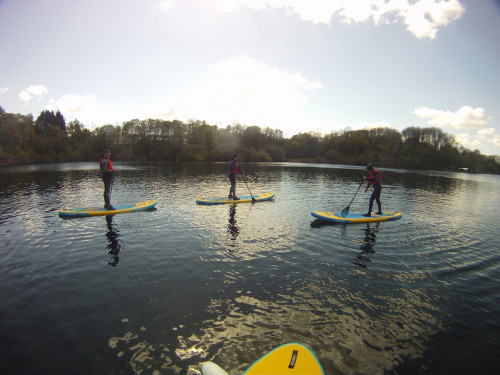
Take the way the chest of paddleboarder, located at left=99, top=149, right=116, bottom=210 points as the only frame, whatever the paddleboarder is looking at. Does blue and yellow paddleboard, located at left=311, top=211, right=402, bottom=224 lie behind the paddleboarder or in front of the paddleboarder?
in front

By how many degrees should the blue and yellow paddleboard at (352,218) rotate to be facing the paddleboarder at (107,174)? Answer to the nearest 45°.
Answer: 0° — it already faces them

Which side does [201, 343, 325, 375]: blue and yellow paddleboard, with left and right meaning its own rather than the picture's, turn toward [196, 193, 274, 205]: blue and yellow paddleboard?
front

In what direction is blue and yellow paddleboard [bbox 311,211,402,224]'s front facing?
to the viewer's left

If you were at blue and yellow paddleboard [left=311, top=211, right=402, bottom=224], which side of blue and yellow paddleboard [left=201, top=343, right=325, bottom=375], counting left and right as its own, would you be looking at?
front

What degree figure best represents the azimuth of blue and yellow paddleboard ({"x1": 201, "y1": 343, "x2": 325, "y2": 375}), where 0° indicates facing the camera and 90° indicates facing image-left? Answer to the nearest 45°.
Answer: approximately 180°

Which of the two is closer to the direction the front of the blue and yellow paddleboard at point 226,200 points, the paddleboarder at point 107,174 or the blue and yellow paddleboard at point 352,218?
the blue and yellow paddleboard

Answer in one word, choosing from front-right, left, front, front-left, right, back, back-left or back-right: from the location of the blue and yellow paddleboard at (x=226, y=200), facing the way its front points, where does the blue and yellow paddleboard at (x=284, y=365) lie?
right

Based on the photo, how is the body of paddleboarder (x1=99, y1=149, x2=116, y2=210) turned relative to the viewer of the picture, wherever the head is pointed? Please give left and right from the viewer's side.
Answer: facing to the right of the viewer

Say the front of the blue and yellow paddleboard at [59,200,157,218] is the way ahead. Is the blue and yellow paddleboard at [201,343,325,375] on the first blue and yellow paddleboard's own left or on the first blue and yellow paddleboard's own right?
on the first blue and yellow paddleboard's own right

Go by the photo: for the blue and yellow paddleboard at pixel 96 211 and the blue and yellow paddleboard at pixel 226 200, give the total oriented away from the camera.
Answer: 0

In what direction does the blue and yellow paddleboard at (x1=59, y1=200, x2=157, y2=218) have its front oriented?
to the viewer's right

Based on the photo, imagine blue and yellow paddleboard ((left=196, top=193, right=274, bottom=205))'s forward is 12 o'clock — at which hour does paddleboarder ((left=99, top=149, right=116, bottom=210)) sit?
The paddleboarder is roughly at 5 o'clock from the blue and yellow paddleboard.
